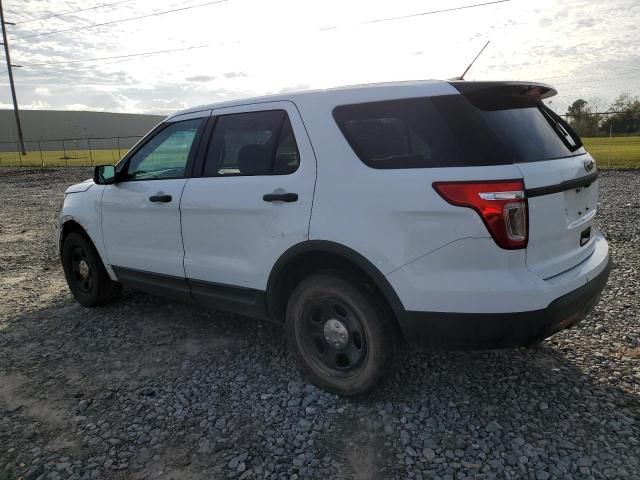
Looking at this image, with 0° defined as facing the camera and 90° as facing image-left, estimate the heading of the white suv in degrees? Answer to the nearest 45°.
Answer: approximately 135°
